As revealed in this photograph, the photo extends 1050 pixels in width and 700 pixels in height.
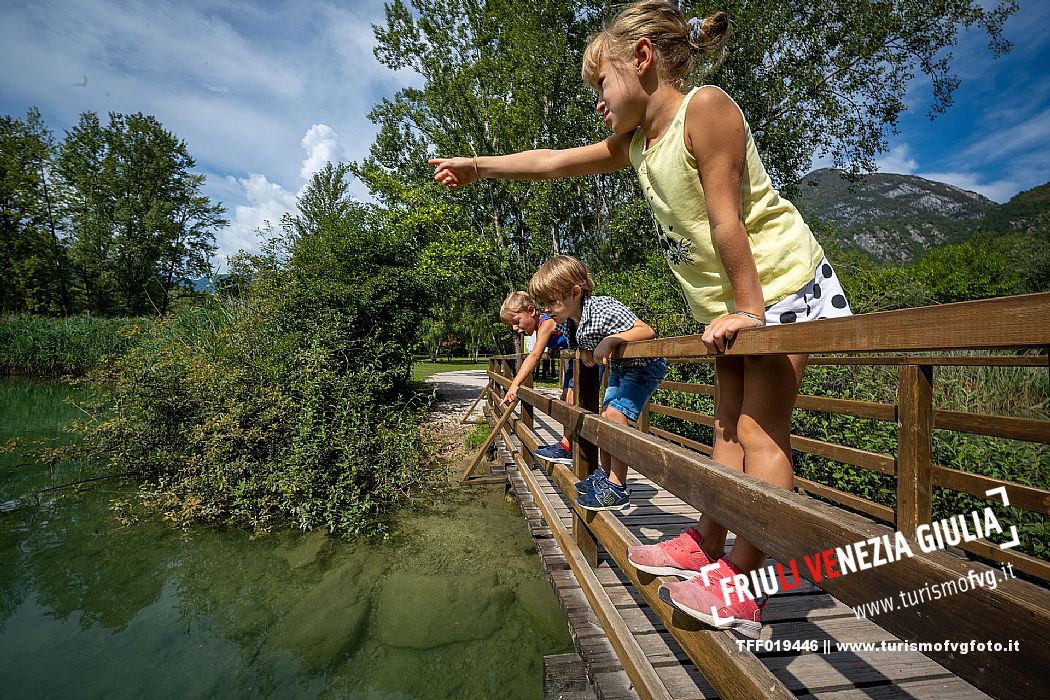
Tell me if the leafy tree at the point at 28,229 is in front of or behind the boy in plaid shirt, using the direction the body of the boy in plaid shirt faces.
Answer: in front

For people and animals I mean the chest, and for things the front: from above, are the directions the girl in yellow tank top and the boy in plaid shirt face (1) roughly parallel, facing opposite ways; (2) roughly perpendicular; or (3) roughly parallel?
roughly parallel

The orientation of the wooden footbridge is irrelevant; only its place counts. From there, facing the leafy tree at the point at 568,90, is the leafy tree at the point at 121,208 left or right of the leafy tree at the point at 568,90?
left

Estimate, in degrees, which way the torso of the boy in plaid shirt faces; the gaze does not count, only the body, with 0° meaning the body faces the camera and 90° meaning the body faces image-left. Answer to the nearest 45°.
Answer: approximately 90°

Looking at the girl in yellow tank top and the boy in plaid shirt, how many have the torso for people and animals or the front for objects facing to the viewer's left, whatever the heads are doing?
2

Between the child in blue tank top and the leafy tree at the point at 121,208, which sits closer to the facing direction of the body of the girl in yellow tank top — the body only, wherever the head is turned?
the leafy tree

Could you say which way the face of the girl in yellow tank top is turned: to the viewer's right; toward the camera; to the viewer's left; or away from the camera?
to the viewer's left

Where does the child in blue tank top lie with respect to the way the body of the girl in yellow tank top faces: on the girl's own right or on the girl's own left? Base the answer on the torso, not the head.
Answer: on the girl's own right

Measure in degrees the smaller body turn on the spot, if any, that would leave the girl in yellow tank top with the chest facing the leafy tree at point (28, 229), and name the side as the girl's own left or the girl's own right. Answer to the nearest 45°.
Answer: approximately 45° to the girl's own right

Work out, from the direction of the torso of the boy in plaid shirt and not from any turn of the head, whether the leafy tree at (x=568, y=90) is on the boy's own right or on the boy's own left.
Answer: on the boy's own right

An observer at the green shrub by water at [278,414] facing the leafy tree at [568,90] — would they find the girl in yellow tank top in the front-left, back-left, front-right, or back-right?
back-right

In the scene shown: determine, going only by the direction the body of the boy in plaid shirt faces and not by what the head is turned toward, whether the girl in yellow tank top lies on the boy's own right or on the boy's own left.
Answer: on the boy's own left

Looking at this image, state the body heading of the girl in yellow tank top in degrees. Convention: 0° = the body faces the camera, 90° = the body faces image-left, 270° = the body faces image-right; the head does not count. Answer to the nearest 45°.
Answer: approximately 90°

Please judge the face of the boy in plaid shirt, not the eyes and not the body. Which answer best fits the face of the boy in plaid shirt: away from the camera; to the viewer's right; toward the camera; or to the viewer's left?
to the viewer's left
